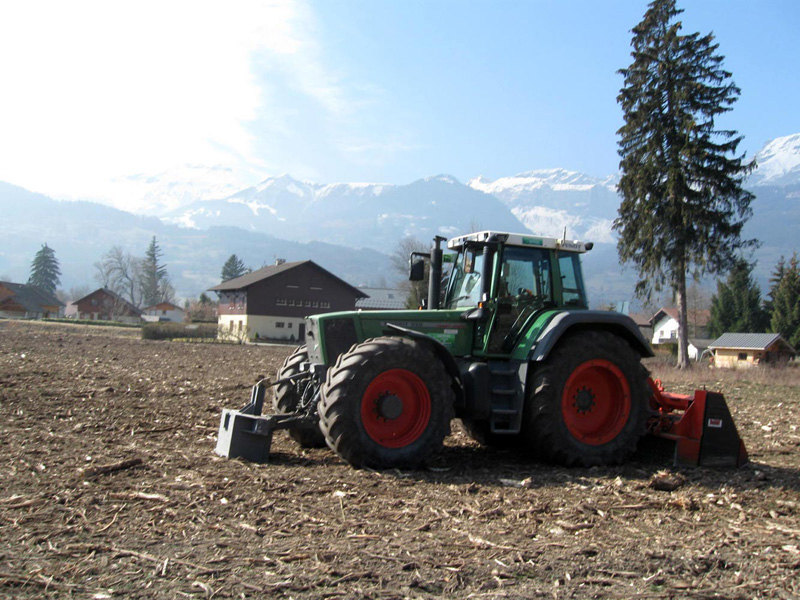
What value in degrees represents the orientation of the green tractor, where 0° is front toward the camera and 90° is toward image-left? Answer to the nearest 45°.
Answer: approximately 45°

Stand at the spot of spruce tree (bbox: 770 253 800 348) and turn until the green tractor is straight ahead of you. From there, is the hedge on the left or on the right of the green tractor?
right

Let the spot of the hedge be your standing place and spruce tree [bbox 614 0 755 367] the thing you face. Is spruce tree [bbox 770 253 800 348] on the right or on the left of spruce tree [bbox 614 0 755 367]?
left

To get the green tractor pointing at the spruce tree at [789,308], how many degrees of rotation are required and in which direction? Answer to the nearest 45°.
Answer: approximately 180°

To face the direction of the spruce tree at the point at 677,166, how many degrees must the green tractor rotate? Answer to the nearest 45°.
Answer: approximately 135° to its right

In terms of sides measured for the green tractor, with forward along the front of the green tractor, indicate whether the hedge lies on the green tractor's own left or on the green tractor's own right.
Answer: on the green tractor's own right

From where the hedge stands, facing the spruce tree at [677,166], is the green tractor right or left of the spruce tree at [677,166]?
right
